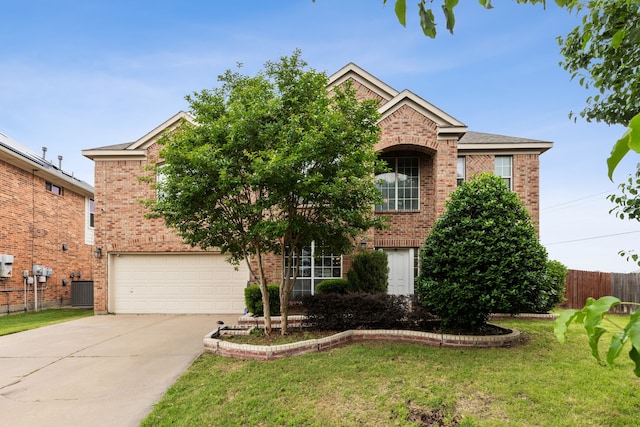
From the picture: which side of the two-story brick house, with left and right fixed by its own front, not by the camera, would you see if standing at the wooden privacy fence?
left

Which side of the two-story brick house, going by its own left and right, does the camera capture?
front

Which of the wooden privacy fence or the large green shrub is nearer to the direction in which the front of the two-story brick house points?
the large green shrub
